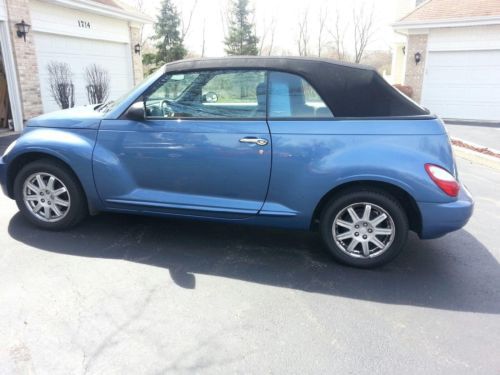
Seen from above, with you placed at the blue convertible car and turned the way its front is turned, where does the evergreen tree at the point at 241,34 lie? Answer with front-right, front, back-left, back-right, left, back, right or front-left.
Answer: right

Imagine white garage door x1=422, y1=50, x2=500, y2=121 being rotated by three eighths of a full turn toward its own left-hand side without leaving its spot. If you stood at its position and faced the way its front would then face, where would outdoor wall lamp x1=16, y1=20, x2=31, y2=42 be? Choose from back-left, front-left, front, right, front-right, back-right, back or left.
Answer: back

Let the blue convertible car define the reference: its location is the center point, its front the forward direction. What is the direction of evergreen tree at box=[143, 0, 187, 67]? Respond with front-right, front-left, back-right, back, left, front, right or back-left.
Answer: right

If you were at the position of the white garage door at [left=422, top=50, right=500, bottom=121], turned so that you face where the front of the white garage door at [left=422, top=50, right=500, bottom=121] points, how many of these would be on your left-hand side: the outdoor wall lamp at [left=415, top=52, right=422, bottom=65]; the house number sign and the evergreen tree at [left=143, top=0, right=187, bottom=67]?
0

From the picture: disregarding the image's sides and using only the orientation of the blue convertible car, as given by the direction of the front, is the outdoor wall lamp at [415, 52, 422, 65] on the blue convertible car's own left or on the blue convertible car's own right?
on the blue convertible car's own right

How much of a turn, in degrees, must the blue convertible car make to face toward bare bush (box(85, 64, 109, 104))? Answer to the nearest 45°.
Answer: approximately 45° to its right

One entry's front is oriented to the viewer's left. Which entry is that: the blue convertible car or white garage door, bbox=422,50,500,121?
the blue convertible car

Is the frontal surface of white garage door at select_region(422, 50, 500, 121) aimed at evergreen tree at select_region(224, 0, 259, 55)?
no

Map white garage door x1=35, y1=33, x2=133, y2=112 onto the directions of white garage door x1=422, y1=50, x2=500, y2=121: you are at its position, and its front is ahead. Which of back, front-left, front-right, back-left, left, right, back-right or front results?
front-right

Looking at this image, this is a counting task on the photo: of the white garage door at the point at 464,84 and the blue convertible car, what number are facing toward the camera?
1

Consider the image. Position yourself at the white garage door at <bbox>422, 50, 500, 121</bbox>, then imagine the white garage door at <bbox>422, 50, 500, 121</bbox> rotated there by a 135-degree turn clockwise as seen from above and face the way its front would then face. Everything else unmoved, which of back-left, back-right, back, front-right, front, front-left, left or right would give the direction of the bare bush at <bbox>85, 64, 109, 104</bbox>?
left

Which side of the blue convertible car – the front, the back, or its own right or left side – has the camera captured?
left

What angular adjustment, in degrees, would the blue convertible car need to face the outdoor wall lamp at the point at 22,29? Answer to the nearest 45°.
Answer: approximately 45° to its right

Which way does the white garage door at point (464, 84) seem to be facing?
toward the camera

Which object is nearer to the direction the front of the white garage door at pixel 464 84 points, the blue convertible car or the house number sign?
the blue convertible car

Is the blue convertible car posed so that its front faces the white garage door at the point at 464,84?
no

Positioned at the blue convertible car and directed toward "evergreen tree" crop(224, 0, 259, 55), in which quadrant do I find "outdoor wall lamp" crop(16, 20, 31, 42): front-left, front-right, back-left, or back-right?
front-left
